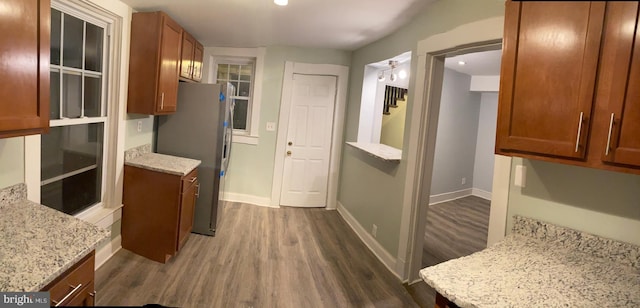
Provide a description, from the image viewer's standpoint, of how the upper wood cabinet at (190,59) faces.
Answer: facing the viewer and to the right of the viewer

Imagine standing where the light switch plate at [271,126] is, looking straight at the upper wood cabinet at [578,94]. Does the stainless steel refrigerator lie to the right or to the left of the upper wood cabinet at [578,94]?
right

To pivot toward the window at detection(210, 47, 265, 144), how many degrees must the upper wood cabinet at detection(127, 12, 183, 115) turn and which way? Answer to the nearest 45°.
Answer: approximately 90° to its left

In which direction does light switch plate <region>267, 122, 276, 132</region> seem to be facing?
toward the camera

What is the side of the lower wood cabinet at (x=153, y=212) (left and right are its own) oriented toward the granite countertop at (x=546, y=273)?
front

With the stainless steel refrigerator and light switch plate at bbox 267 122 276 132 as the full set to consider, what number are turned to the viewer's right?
1

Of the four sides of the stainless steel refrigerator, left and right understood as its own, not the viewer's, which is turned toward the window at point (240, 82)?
left

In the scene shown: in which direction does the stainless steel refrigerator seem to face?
to the viewer's right

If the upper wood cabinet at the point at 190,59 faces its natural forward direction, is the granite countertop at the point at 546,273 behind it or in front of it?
in front

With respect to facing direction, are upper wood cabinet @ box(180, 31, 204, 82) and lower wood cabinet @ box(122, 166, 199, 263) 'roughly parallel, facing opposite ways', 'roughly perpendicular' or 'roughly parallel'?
roughly parallel

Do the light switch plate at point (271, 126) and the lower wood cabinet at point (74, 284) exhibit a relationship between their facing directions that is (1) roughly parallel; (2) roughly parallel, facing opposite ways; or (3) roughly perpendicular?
roughly perpendicular

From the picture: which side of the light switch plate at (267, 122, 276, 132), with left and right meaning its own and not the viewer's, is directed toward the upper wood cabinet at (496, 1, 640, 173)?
front
